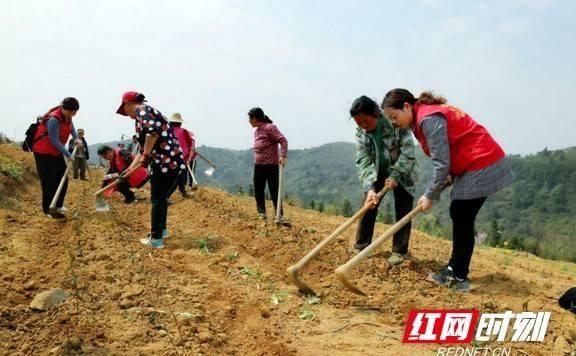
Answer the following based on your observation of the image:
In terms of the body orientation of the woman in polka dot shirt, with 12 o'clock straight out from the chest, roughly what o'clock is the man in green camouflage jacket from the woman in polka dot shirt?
The man in green camouflage jacket is roughly at 7 o'clock from the woman in polka dot shirt.

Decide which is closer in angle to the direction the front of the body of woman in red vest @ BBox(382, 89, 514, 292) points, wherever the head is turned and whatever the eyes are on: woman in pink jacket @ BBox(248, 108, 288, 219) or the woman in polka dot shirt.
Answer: the woman in polka dot shirt

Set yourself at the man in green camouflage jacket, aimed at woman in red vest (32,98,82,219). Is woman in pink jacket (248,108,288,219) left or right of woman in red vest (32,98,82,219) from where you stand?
right

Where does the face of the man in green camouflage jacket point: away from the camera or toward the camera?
toward the camera

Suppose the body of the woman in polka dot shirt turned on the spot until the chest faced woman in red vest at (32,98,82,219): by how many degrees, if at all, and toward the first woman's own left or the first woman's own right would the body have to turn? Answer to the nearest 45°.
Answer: approximately 45° to the first woman's own right

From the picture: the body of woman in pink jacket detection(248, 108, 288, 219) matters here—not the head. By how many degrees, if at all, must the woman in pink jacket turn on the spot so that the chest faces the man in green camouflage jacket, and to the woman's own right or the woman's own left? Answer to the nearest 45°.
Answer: approximately 90° to the woman's own left

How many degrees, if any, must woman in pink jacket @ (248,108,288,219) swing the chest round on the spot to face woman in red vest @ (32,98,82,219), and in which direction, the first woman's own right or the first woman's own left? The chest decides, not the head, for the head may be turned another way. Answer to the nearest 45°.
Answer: approximately 45° to the first woman's own right

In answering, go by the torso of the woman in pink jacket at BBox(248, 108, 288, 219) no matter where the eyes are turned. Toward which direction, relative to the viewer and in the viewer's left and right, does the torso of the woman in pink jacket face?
facing the viewer and to the left of the viewer

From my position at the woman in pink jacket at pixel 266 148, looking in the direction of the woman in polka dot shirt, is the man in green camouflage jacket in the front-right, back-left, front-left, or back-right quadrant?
front-left

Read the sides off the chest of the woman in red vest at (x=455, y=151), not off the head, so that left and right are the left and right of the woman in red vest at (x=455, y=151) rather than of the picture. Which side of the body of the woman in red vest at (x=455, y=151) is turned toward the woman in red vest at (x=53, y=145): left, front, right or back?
front

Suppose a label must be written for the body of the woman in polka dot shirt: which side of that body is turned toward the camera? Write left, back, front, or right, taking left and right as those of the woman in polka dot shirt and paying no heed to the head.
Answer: left

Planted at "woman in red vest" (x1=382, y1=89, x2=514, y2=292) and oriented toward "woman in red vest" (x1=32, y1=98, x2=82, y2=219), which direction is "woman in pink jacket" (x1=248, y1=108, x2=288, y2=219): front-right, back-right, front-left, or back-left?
front-right

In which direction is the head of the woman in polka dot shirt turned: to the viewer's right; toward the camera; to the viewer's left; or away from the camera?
to the viewer's left

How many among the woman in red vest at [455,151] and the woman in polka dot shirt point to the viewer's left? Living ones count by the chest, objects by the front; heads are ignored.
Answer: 2

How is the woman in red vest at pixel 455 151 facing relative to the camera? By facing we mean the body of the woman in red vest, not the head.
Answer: to the viewer's left

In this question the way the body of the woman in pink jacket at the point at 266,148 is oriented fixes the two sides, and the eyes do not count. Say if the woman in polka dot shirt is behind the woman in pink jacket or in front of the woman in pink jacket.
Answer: in front
